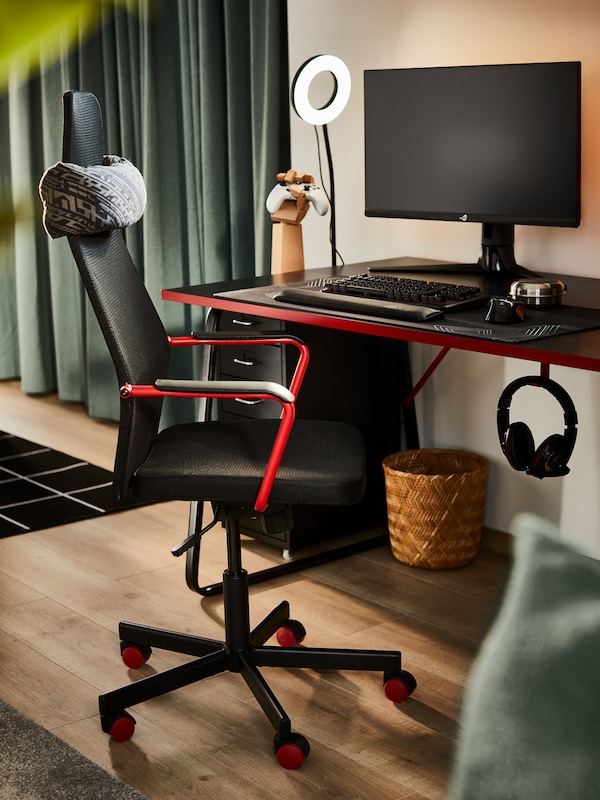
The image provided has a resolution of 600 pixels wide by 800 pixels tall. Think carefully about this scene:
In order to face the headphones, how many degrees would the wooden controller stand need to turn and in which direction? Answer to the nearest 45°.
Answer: approximately 90° to its left

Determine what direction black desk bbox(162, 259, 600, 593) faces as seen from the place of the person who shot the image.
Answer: facing the viewer and to the left of the viewer

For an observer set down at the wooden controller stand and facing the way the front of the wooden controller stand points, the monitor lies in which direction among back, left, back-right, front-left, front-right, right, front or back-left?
left

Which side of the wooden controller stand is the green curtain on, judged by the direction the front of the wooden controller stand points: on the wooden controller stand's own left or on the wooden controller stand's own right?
on the wooden controller stand's own right

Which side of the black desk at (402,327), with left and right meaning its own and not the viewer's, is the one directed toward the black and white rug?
right

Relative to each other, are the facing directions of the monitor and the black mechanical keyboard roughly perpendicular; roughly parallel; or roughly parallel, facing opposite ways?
roughly parallel

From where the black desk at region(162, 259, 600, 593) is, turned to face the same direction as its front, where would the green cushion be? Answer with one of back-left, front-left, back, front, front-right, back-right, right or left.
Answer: front-left

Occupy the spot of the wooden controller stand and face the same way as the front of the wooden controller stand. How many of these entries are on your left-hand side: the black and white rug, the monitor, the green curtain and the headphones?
2

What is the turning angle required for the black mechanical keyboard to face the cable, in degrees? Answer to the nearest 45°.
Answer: approximately 135° to its right
